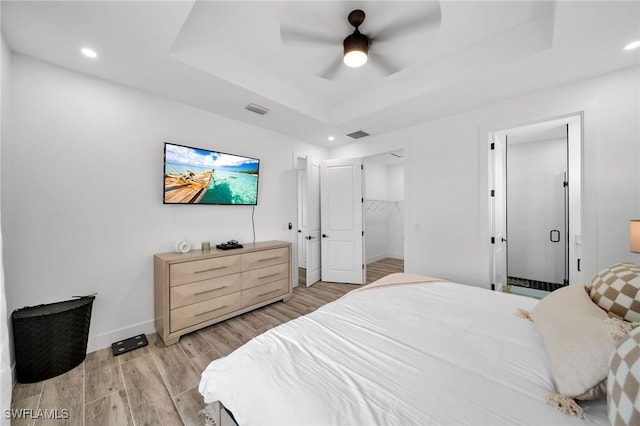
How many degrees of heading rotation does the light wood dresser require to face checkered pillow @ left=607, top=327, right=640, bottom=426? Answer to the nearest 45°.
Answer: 0° — it already faces it

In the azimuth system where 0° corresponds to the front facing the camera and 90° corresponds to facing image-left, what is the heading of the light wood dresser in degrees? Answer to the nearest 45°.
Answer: approximately 315°

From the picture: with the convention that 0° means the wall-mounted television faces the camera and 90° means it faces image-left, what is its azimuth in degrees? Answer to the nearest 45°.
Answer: approximately 315°

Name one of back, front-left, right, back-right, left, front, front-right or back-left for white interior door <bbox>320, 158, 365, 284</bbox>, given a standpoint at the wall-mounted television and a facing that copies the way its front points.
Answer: front-left

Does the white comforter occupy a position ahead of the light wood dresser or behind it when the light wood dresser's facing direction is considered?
ahead

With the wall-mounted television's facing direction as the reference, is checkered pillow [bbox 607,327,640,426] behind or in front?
in front
